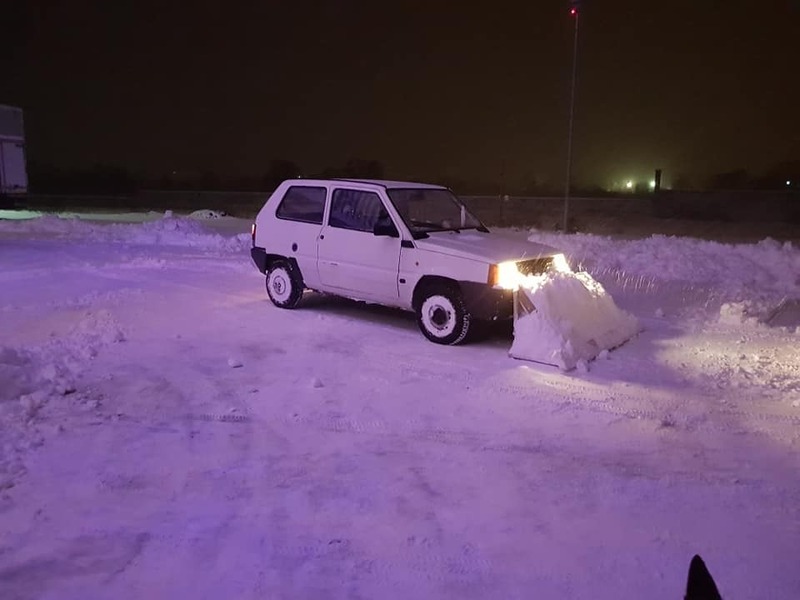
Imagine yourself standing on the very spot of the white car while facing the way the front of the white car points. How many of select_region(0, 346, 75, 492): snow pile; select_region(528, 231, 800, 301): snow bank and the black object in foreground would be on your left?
1

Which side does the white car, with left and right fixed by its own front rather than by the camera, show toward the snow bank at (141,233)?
back

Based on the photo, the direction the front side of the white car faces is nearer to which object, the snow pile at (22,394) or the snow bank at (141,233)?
the snow pile

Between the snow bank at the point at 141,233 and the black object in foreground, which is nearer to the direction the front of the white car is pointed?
the black object in foreground

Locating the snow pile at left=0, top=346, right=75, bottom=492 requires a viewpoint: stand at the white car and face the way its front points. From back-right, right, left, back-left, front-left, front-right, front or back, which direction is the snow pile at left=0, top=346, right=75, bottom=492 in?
right

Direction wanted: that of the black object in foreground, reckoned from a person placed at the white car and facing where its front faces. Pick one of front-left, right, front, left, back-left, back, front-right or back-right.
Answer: front-right

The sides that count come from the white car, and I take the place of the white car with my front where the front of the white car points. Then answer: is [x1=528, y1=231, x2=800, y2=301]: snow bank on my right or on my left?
on my left

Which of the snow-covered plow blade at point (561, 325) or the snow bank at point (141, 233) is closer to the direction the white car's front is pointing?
the snow-covered plow blade

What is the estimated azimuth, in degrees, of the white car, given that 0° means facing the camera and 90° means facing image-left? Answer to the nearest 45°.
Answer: approximately 315°

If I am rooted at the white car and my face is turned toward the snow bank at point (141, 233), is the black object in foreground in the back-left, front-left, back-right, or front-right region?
back-left
